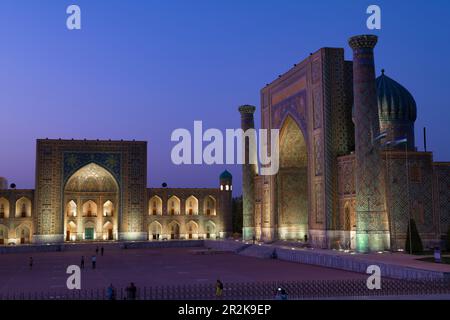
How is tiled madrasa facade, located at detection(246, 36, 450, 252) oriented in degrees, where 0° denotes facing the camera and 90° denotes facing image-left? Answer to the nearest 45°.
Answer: approximately 45°

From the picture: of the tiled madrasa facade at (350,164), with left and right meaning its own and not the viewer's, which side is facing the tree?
left

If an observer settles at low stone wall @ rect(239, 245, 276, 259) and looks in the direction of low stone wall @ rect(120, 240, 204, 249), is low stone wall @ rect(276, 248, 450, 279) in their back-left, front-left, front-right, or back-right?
back-left

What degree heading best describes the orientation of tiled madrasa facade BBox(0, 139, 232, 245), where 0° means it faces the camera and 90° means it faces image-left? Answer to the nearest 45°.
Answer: approximately 0°
